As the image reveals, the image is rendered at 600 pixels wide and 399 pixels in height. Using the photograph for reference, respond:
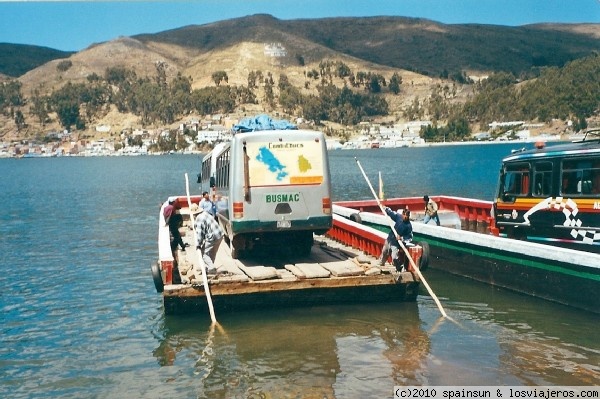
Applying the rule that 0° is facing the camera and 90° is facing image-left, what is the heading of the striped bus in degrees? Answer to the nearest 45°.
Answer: approximately 135°

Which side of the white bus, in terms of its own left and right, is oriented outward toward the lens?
back

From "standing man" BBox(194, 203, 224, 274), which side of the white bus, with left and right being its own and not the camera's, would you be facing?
back

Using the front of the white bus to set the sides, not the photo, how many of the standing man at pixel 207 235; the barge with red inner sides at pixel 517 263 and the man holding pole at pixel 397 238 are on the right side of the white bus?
2

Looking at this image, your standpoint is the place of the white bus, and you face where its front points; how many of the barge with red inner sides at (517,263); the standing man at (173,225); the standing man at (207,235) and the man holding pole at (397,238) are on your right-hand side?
2

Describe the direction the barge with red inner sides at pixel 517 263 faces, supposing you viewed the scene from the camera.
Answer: facing away from the viewer and to the left of the viewer

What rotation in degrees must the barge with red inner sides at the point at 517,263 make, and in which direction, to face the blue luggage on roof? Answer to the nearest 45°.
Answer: approximately 45° to its left

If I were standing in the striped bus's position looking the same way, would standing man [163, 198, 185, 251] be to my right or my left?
on my left
